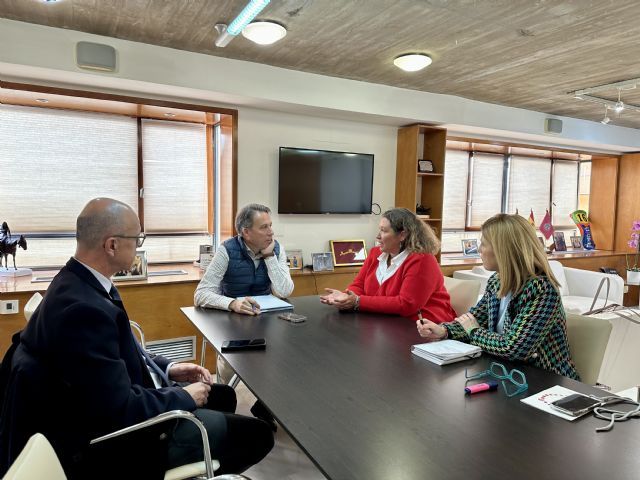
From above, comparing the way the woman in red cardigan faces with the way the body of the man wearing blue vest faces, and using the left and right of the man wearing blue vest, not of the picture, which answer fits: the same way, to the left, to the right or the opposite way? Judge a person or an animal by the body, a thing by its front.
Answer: to the right

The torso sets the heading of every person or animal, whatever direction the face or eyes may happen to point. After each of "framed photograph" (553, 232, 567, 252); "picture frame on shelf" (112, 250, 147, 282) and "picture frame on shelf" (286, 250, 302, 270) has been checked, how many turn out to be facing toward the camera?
3

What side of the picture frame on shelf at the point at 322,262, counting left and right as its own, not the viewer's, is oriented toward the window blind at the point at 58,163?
right

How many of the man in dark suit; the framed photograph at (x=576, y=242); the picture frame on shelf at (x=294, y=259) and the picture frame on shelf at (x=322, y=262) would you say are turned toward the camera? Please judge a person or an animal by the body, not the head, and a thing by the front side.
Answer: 3

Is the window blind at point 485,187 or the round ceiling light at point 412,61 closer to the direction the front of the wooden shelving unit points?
the round ceiling light

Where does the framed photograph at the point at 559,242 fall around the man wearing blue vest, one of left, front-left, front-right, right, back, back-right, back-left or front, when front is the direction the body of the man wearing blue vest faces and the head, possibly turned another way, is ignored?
left

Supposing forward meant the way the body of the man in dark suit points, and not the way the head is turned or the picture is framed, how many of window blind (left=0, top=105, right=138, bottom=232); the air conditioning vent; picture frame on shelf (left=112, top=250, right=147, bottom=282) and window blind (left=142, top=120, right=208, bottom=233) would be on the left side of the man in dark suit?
4

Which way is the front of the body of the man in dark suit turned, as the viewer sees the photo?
to the viewer's right

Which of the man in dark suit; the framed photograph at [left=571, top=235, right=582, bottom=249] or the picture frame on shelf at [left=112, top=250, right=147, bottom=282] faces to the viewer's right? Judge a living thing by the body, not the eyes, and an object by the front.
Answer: the man in dark suit

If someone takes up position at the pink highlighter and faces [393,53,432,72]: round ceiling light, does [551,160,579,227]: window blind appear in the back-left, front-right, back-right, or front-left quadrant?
front-right

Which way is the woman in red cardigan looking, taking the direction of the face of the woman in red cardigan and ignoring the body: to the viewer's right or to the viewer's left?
to the viewer's left

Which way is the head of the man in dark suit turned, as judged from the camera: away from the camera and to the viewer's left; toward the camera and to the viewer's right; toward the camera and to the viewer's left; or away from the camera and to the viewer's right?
away from the camera and to the viewer's right

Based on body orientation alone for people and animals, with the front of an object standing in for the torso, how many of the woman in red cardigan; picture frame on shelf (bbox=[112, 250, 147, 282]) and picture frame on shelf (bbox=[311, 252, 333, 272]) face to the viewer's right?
0

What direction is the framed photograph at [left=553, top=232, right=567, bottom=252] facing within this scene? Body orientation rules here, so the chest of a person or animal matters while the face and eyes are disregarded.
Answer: toward the camera

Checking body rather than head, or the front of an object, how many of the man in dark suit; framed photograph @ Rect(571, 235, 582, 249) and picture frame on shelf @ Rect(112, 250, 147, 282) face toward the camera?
2

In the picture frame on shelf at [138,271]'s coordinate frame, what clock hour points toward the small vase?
The small vase is roughly at 9 o'clock from the picture frame on shelf.

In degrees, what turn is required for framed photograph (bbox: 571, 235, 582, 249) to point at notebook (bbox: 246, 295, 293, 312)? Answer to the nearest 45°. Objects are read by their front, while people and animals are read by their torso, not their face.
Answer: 0° — it already faces it

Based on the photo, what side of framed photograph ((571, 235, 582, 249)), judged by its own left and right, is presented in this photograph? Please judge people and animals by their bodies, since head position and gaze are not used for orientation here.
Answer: front

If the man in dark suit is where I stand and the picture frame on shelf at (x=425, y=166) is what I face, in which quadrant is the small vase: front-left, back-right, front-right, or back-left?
front-right

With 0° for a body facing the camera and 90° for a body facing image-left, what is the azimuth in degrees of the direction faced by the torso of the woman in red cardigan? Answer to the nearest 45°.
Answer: approximately 45°
